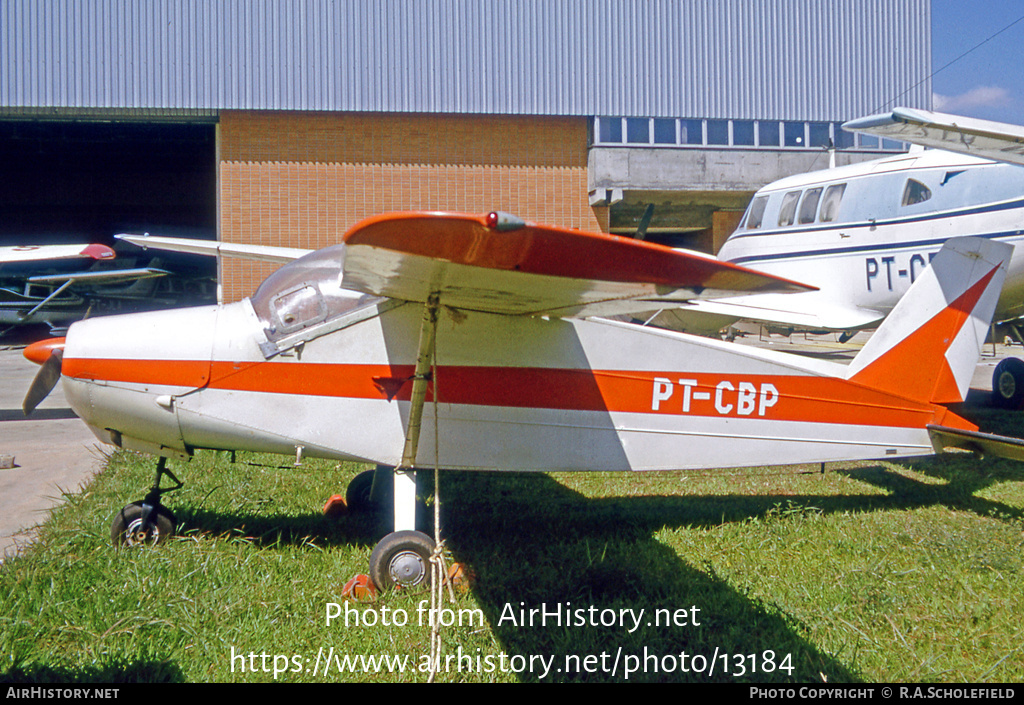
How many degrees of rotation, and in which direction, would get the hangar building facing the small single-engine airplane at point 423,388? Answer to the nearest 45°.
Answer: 0° — it already faces it

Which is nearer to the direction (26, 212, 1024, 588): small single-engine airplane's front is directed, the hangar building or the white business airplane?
the hangar building

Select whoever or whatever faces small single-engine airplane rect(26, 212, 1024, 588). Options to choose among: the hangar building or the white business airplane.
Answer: the hangar building

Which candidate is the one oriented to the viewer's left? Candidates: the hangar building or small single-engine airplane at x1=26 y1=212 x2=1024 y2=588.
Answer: the small single-engine airplane

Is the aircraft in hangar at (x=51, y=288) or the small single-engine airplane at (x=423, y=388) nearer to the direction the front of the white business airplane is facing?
the aircraft in hangar

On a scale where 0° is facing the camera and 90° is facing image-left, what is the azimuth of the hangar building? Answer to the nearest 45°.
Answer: approximately 0°

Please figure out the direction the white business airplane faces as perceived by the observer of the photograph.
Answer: facing away from the viewer and to the left of the viewer

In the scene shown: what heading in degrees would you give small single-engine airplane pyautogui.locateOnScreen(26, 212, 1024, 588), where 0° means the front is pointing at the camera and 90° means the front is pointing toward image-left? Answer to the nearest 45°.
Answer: approximately 90°

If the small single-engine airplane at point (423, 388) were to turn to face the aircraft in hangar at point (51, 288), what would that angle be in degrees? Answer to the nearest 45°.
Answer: approximately 45° to its right

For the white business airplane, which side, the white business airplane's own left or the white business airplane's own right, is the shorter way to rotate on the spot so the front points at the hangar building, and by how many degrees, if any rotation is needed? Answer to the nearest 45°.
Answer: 0° — it already faces it
